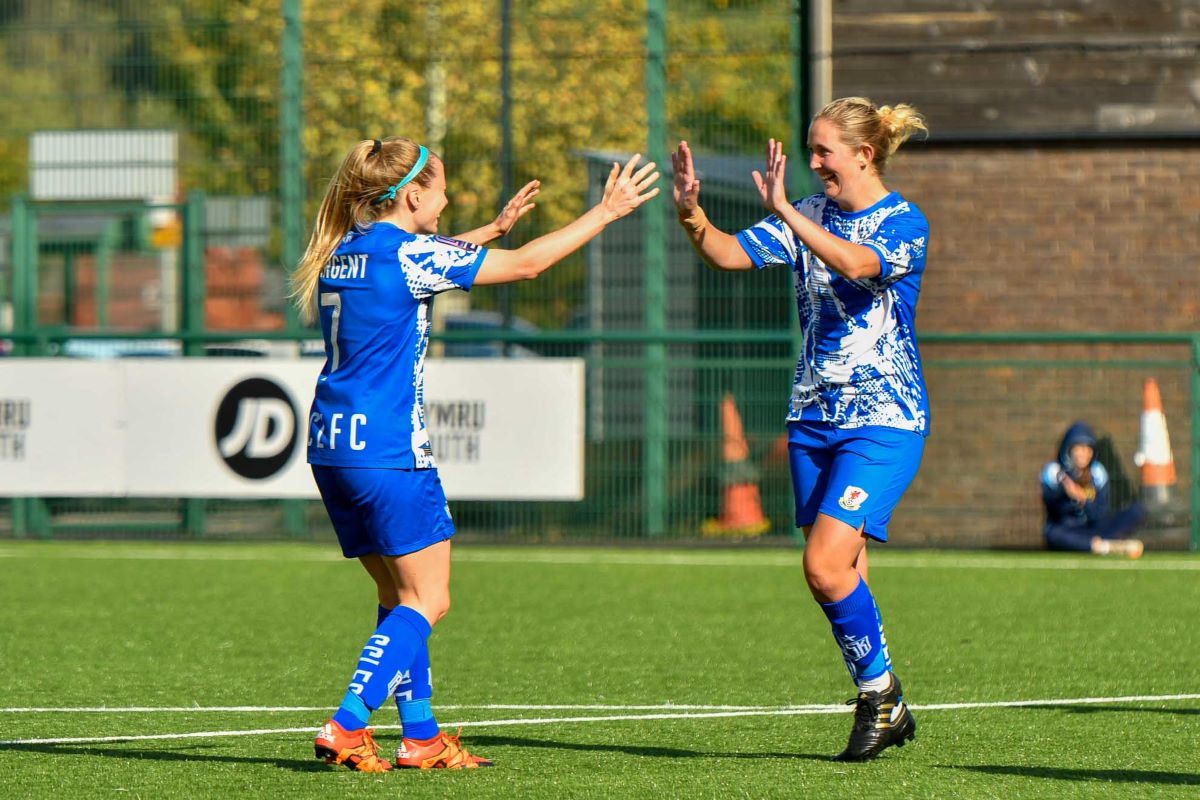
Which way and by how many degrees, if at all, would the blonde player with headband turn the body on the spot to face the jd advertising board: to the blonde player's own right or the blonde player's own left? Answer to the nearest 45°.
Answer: approximately 45° to the blonde player's own left

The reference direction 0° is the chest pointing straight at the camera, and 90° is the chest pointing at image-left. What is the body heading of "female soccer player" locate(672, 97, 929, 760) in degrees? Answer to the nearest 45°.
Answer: approximately 45°

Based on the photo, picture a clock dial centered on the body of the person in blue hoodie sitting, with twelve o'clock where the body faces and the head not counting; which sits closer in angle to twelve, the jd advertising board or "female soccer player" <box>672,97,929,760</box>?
the female soccer player

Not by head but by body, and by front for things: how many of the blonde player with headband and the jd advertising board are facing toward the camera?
1

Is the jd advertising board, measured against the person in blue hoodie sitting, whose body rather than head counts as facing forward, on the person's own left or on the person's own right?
on the person's own right

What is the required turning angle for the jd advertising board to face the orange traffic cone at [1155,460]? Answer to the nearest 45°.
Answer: approximately 90° to its left

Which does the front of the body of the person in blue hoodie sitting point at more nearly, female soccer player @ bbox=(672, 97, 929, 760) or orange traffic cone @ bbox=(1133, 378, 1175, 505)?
the female soccer player

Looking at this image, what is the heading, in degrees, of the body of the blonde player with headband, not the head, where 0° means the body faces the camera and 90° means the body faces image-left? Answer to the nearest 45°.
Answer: approximately 225°

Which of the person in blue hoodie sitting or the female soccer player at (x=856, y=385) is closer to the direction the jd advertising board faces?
the female soccer player

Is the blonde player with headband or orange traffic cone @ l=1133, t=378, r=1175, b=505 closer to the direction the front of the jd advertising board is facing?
the blonde player with headband

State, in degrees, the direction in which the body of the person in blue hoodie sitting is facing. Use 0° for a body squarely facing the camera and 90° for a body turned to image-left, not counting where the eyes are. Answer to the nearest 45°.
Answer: approximately 315°

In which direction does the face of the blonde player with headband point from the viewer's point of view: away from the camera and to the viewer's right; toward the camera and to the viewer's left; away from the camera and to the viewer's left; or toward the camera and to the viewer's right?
away from the camera and to the viewer's right
